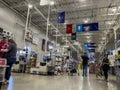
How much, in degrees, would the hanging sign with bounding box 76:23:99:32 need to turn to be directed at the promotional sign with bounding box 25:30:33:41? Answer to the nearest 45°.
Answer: approximately 90° to its right

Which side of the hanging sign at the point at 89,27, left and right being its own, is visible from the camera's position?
front
